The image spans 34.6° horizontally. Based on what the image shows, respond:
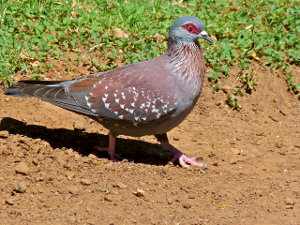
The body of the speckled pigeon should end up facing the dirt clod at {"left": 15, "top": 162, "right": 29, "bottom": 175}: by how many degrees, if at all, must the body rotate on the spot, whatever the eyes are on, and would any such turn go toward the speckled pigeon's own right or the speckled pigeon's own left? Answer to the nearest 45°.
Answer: approximately 135° to the speckled pigeon's own right

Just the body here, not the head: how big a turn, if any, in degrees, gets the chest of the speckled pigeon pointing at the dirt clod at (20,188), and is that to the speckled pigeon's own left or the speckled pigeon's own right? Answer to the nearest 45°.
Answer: approximately 135° to the speckled pigeon's own right

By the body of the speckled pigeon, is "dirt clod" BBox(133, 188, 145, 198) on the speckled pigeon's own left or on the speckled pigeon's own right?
on the speckled pigeon's own right

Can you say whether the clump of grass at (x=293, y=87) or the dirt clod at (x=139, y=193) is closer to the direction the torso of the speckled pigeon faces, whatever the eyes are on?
the clump of grass

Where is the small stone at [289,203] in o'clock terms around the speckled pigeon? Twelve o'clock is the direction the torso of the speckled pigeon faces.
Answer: The small stone is roughly at 1 o'clock from the speckled pigeon.

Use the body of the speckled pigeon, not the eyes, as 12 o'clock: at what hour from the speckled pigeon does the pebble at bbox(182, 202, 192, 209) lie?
The pebble is roughly at 2 o'clock from the speckled pigeon.

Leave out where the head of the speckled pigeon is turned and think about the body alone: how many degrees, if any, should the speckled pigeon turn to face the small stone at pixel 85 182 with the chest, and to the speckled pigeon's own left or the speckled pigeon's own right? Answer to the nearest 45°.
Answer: approximately 135° to the speckled pigeon's own right

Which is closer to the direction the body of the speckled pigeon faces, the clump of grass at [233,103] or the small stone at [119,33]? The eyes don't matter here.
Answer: the clump of grass

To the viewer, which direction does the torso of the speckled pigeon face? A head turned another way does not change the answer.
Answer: to the viewer's right

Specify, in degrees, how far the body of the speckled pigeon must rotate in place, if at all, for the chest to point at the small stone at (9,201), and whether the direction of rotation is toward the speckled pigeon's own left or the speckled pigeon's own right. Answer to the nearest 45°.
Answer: approximately 135° to the speckled pigeon's own right
